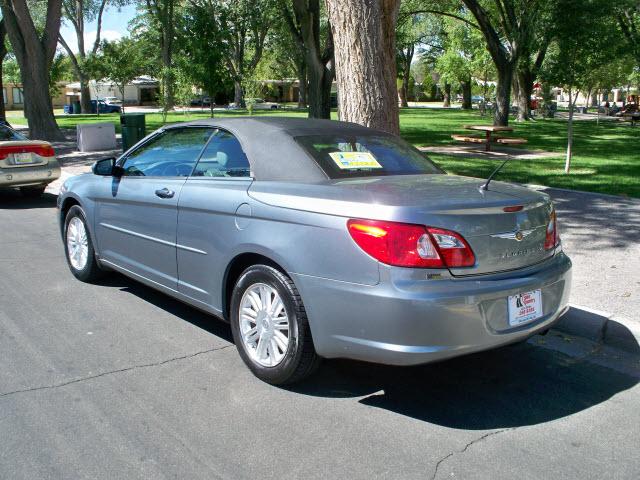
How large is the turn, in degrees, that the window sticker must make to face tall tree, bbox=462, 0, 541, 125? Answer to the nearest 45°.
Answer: approximately 135° to its left

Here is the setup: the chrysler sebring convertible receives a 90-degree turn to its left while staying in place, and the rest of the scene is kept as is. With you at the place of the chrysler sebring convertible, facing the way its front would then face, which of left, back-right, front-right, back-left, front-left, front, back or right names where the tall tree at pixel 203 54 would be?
back-right

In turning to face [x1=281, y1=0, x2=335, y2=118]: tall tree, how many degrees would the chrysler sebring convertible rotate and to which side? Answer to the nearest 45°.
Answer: approximately 45° to its right

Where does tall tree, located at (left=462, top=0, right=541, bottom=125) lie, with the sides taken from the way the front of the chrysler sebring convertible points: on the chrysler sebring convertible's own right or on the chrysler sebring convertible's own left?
on the chrysler sebring convertible's own right

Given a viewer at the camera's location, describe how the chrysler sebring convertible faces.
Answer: facing away from the viewer and to the left of the viewer

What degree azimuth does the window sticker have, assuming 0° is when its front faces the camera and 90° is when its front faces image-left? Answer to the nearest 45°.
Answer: approximately 315°

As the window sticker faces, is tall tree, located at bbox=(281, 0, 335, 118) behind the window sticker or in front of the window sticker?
behind

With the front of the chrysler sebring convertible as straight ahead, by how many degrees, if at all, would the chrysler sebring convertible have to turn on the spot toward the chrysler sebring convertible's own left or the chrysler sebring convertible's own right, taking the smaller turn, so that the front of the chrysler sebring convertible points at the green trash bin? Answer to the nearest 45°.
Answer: approximately 45° to the chrysler sebring convertible's own right

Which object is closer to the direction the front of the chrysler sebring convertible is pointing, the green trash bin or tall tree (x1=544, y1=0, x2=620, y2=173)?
the green trash bin

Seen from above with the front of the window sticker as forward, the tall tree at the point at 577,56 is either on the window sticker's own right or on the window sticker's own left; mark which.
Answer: on the window sticker's own left

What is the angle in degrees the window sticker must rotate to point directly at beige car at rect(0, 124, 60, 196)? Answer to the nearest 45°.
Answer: approximately 180°

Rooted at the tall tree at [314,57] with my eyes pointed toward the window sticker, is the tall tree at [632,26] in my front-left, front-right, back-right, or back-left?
back-left
